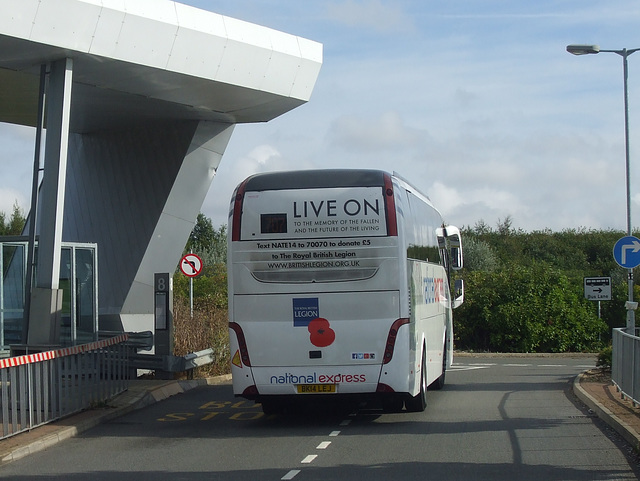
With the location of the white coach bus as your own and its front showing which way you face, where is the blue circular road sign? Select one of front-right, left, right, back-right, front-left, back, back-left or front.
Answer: front-right

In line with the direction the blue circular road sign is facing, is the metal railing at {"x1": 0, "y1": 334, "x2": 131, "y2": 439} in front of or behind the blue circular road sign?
in front

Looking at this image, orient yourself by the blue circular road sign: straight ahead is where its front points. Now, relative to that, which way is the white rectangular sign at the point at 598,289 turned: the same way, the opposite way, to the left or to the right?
the same way

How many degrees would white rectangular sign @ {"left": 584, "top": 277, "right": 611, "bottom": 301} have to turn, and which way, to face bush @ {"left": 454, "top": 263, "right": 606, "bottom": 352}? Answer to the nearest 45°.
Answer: approximately 135° to its right

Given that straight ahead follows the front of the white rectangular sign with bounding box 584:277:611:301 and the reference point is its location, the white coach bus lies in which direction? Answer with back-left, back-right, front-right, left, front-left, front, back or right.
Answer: front

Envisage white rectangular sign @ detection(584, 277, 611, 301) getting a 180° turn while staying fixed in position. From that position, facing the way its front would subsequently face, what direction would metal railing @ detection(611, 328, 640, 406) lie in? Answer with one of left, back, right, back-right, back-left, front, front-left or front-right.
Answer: back

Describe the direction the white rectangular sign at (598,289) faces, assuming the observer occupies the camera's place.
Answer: facing the viewer

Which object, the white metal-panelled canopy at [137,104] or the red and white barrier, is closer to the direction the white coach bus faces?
the white metal-panelled canopy

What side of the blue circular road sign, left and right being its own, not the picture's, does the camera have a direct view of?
front

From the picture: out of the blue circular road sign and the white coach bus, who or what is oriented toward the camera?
the blue circular road sign

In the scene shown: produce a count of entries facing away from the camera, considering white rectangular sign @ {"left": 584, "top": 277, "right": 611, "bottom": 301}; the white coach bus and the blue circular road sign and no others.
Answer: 1

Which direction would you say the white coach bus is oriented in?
away from the camera

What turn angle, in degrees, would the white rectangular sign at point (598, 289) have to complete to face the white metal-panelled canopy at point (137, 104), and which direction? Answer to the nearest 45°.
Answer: approximately 45° to its right

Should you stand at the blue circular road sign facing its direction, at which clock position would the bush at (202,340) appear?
The bush is roughly at 3 o'clock from the blue circular road sign.

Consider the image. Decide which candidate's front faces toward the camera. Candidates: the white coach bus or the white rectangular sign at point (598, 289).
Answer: the white rectangular sign

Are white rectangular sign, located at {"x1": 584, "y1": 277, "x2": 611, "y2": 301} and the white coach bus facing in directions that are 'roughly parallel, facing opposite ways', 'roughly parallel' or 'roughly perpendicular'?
roughly parallel, facing opposite ways
